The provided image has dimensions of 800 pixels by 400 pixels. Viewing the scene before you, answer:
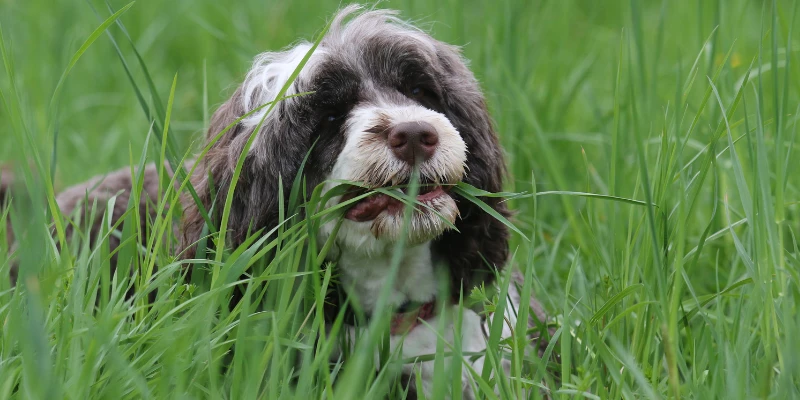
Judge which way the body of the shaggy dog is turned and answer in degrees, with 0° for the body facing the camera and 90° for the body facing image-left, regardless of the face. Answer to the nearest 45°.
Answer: approximately 315°
